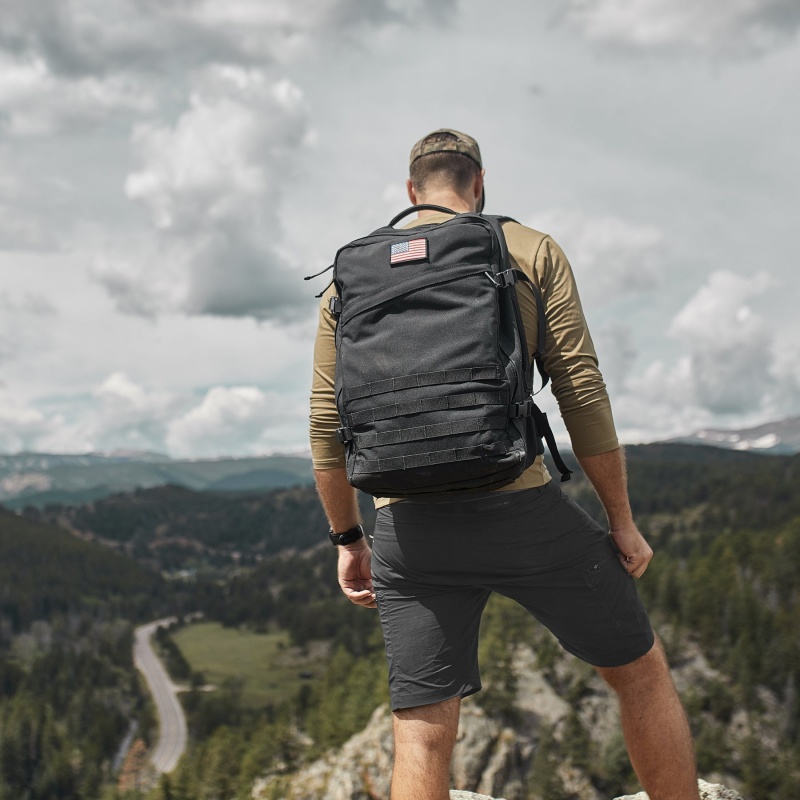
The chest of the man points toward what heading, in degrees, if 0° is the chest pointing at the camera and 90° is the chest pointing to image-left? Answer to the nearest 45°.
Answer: approximately 180°

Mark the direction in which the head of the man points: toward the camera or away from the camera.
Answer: away from the camera
